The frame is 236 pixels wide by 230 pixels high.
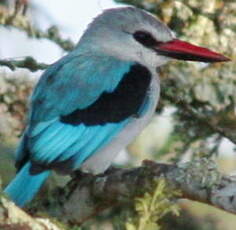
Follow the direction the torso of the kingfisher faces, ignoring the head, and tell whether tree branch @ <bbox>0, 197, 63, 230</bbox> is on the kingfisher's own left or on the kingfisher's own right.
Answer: on the kingfisher's own right

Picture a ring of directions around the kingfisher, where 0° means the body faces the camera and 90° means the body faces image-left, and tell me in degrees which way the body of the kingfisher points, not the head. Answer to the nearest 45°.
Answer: approximately 270°
